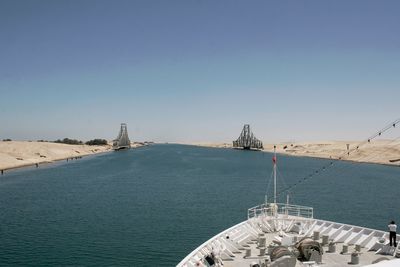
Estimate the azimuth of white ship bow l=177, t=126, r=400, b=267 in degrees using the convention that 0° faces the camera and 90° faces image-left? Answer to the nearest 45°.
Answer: approximately 180°
